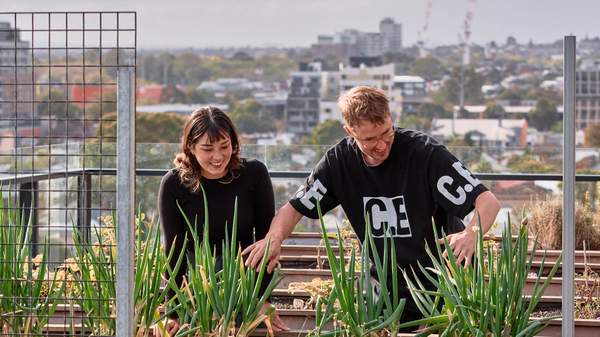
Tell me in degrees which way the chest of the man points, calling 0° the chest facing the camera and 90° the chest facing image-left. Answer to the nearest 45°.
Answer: approximately 0°

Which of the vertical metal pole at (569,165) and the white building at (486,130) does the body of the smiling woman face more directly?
the vertical metal pole

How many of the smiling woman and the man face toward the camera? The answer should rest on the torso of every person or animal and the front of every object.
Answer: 2

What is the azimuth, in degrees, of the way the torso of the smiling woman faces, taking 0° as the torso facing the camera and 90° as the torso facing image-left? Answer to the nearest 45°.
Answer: approximately 0°

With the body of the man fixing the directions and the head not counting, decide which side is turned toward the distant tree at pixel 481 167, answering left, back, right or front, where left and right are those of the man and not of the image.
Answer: back

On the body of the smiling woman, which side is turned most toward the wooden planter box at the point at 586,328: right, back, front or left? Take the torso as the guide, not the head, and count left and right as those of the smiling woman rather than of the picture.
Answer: left

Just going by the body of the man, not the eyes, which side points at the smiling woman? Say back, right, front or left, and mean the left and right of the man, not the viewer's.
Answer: right

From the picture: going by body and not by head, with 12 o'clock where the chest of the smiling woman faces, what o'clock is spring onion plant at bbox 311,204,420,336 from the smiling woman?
The spring onion plant is roughly at 11 o'clock from the smiling woman.

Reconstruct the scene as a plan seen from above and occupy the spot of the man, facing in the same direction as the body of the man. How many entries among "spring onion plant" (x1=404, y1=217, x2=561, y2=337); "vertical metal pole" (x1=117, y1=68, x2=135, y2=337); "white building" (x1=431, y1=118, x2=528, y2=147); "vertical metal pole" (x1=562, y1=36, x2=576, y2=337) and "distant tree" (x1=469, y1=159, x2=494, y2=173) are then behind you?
2
